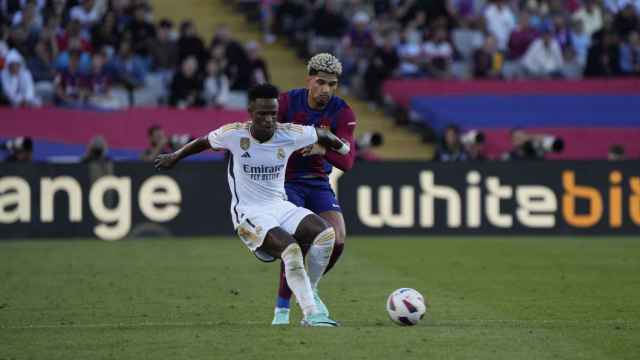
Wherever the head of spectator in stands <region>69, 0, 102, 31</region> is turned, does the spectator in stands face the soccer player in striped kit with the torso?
yes

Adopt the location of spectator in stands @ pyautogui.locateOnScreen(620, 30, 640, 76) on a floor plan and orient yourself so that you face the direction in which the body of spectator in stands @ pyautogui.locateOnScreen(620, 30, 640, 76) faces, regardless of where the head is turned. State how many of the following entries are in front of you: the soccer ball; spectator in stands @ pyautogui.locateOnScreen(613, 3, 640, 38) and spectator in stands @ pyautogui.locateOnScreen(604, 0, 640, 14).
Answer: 1

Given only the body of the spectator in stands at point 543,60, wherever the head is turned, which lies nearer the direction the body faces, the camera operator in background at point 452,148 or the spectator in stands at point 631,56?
the camera operator in background

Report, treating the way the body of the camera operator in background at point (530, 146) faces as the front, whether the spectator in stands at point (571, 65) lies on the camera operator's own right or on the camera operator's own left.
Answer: on the camera operator's own left

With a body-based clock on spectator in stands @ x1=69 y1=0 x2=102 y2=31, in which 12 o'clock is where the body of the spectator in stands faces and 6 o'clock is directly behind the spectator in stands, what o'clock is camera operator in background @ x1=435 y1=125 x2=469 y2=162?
The camera operator in background is roughly at 10 o'clock from the spectator in stands.
